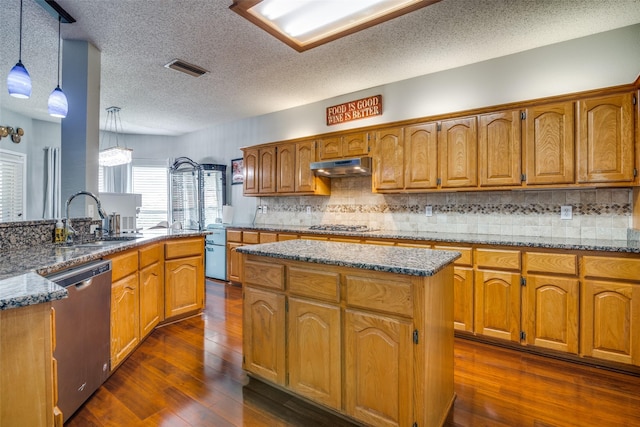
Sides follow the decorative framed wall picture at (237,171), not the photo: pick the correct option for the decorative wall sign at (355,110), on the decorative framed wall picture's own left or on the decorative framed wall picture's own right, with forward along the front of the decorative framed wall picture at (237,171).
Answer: on the decorative framed wall picture's own left

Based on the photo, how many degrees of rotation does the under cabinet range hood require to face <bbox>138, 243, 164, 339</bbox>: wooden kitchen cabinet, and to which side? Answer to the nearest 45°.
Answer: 0° — it already faces it

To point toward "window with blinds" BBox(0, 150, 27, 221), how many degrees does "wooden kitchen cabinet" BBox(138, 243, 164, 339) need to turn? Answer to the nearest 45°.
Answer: approximately 180°

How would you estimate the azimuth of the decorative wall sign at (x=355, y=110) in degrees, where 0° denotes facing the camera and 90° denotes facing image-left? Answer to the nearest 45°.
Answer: approximately 45°

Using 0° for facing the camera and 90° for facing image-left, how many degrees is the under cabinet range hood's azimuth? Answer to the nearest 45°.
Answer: approximately 45°

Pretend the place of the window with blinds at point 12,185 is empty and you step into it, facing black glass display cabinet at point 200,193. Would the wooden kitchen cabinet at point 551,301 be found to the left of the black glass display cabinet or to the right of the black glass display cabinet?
right

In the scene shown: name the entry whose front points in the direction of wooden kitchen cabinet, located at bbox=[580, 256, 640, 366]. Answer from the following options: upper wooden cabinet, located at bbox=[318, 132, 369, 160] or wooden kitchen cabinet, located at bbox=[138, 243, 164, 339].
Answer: wooden kitchen cabinet, located at bbox=[138, 243, 164, 339]

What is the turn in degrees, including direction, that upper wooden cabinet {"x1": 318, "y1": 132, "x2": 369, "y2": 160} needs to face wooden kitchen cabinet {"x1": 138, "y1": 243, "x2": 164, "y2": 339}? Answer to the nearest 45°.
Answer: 0° — it already faces it

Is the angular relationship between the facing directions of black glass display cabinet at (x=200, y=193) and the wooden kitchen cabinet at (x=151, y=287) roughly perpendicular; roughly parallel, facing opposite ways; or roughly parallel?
roughly perpendicular

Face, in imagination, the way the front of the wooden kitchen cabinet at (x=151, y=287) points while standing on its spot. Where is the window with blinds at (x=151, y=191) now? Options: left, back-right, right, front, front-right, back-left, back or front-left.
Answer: back-left

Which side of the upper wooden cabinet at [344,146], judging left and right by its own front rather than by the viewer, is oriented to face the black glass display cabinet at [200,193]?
right

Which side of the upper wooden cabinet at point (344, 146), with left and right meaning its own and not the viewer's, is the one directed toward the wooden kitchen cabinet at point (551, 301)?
left

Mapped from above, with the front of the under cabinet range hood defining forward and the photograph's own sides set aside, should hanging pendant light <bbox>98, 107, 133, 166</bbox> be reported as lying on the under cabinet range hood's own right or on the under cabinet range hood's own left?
on the under cabinet range hood's own right

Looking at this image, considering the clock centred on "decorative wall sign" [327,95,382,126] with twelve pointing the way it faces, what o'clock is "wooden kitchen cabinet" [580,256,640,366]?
The wooden kitchen cabinet is roughly at 9 o'clock from the decorative wall sign.

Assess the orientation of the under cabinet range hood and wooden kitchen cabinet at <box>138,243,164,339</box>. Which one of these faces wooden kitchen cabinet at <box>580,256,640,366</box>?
wooden kitchen cabinet at <box>138,243,164,339</box>

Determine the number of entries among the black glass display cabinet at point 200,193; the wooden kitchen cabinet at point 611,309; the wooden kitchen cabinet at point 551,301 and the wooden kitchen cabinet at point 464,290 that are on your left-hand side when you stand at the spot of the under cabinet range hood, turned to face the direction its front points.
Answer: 3
